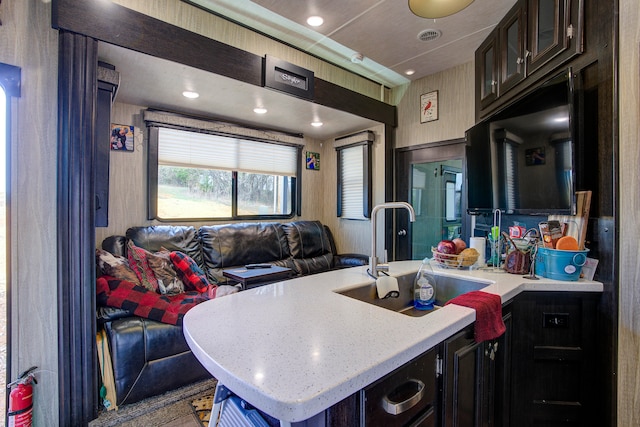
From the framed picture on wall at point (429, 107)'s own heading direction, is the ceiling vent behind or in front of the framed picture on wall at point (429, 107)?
in front

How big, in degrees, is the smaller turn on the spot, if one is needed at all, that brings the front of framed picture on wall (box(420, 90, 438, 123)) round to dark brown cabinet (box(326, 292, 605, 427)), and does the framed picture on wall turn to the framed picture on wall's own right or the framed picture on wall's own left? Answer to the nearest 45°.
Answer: approximately 45° to the framed picture on wall's own left

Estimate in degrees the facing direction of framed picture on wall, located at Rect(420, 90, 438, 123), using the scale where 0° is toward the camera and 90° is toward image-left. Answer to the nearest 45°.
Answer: approximately 45°

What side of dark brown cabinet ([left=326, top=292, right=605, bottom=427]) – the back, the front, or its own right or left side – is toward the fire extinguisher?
right

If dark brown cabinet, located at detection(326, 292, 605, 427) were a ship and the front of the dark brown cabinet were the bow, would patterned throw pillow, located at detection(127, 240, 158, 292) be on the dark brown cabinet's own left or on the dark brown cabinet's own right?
on the dark brown cabinet's own right

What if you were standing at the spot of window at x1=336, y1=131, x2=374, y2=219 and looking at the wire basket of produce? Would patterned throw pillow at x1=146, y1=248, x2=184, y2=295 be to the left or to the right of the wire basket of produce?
right

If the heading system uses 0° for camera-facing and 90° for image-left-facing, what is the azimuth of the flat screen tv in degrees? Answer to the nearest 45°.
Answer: approximately 45°

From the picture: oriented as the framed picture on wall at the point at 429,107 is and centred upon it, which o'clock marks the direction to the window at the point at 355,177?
The window is roughly at 2 o'clock from the framed picture on wall.
